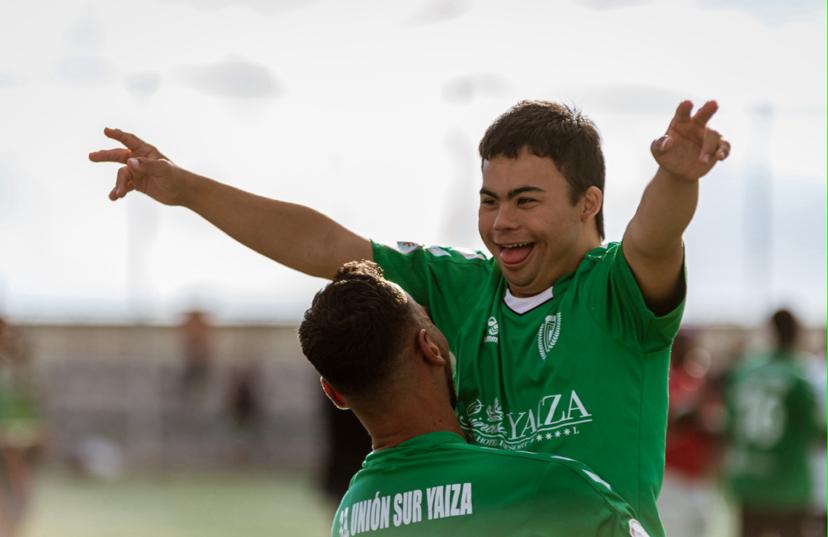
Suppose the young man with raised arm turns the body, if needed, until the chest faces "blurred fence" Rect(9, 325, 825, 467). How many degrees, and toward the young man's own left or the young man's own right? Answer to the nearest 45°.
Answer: approximately 135° to the young man's own right

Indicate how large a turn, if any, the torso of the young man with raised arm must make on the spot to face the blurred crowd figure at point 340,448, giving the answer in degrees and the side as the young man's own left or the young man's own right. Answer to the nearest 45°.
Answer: approximately 135° to the young man's own right

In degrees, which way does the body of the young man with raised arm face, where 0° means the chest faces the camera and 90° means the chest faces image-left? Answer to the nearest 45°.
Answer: approximately 45°

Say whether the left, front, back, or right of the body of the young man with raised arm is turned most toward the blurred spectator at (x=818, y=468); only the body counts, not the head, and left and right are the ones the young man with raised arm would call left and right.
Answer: back

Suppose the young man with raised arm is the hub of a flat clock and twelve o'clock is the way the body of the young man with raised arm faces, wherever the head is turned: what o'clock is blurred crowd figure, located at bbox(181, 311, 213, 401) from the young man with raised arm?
The blurred crowd figure is roughly at 4 o'clock from the young man with raised arm.

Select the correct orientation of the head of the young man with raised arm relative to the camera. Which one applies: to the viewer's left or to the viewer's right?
to the viewer's left

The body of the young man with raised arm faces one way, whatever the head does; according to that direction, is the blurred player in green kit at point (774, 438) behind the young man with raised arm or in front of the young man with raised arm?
behind

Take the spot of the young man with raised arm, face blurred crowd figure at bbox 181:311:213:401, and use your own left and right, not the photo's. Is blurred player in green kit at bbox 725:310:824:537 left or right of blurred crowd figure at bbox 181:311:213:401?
right

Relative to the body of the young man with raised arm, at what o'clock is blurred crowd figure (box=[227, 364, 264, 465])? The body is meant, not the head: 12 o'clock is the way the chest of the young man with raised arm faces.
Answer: The blurred crowd figure is roughly at 4 o'clock from the young man with raised arm.
